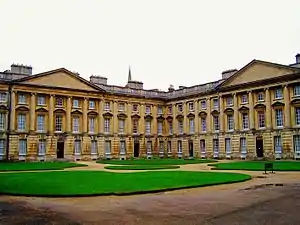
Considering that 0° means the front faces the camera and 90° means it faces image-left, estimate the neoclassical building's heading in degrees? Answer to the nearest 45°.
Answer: approximately 0°
